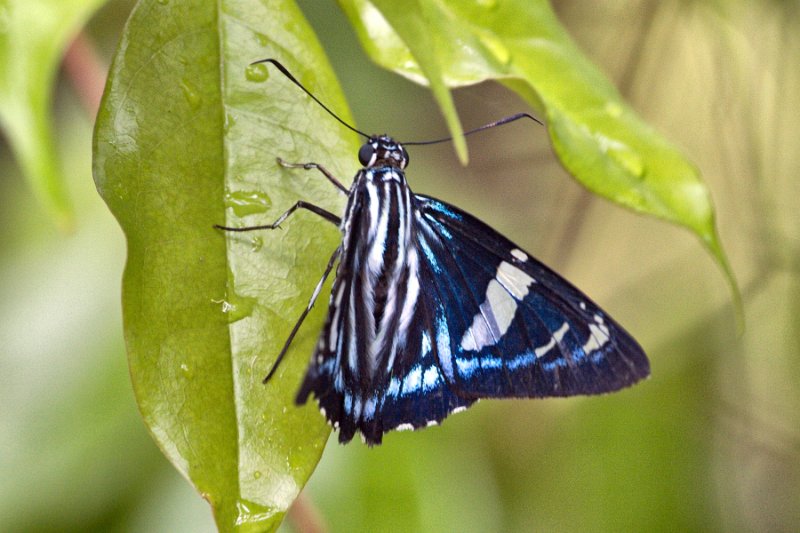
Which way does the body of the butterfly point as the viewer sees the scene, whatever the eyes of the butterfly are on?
away from the camera
